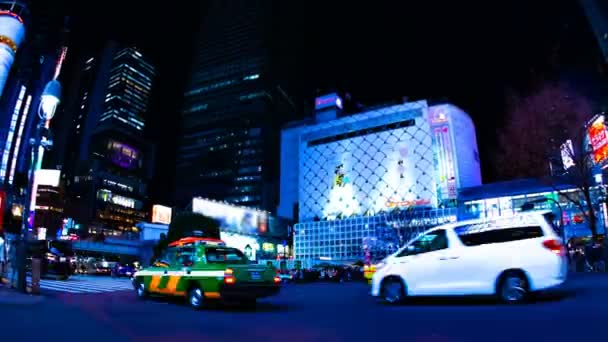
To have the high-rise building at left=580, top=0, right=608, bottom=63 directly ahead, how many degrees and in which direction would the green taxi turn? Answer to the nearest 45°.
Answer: approximately 135° to its right

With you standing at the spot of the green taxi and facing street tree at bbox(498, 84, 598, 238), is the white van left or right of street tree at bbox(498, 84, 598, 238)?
right

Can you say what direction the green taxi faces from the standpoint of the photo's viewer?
facing away from the viewer and to the left of the viewer

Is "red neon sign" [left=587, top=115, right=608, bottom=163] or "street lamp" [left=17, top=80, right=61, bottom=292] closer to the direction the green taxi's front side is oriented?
the street lamp

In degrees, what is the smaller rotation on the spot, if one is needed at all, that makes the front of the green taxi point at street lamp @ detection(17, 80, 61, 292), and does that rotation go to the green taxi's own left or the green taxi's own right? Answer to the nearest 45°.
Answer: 0° — it already faces it

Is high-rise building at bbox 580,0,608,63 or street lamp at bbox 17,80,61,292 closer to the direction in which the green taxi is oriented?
the street lamp

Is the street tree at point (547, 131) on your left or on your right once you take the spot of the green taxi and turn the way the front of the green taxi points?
on your right

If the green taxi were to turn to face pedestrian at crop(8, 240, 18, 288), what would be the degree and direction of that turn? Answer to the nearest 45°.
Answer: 0° — it already faces them

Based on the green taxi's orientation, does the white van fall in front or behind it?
behind

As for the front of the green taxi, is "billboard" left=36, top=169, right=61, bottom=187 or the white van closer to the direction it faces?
the billboard

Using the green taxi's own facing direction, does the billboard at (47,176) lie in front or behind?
in front
